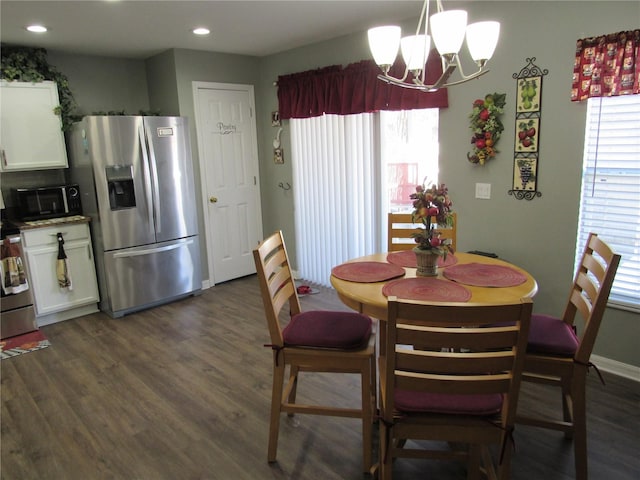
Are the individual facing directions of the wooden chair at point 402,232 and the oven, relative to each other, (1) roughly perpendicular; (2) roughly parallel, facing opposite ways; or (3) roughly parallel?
roughly perpendicular

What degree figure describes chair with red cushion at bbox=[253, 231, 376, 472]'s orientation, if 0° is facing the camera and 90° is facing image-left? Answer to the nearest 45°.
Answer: approximately 270°

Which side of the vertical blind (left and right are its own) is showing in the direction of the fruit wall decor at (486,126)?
left

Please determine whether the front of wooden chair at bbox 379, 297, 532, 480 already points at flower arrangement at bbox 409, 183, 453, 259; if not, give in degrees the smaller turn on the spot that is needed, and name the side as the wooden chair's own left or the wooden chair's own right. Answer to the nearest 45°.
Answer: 0° — it already faces it

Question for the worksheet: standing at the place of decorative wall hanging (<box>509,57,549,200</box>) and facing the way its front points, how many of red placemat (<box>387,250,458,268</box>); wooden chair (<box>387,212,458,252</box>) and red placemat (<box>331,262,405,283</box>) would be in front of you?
3

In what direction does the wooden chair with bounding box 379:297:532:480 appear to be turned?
away from the camera

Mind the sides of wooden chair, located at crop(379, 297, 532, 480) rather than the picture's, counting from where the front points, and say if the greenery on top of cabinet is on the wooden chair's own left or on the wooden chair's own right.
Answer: on the wooden chair's own left

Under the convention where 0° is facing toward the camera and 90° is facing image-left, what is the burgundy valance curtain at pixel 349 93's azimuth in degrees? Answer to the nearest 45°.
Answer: approximately 45°
